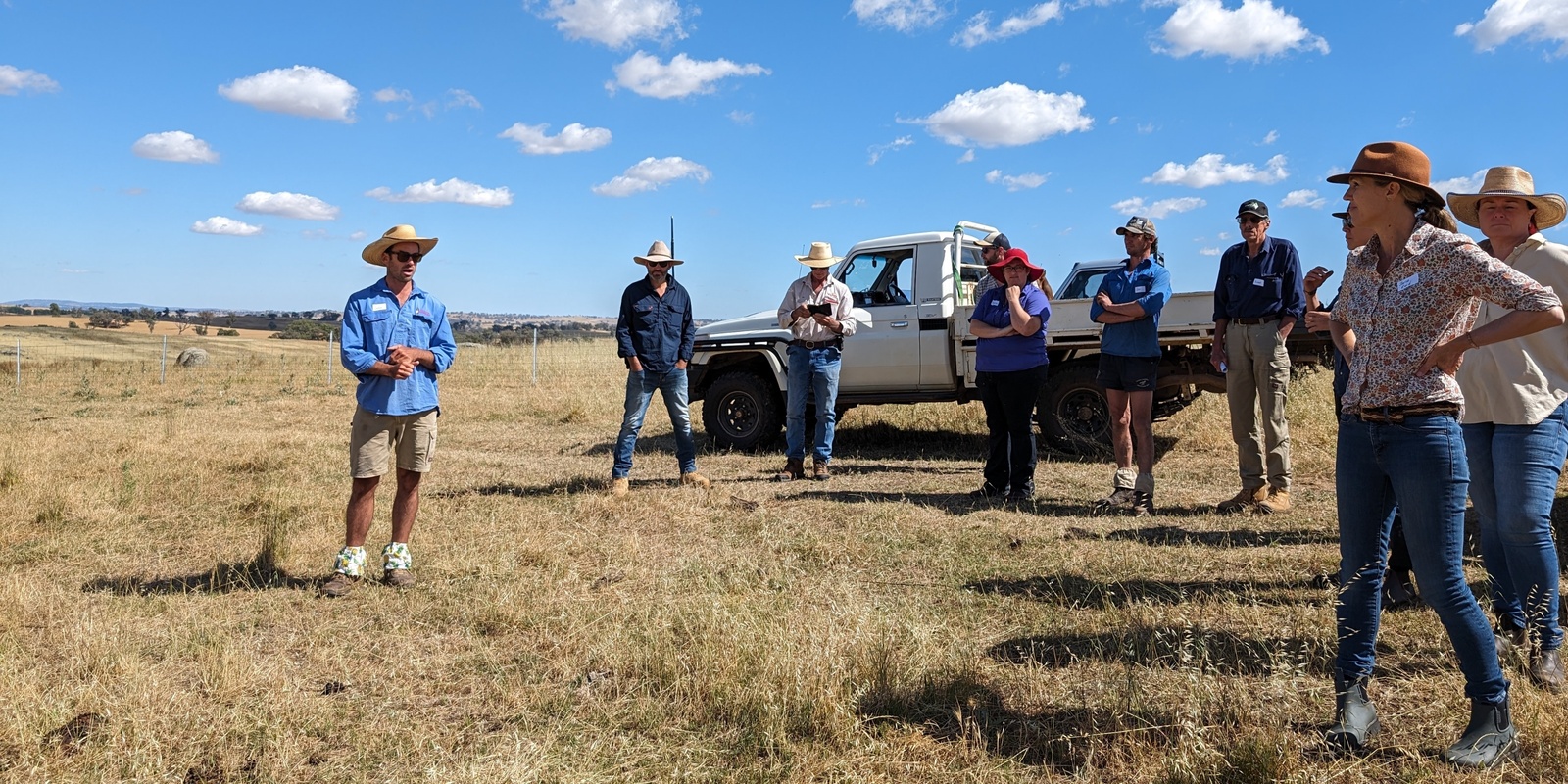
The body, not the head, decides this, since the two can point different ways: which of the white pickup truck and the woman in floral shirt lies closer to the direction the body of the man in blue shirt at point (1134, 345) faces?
the woman in floral shirt

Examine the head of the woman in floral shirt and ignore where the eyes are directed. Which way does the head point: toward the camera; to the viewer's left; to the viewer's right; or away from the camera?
to the viewer's left

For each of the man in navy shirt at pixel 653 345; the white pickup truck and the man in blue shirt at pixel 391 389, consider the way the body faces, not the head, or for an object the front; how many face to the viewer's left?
1

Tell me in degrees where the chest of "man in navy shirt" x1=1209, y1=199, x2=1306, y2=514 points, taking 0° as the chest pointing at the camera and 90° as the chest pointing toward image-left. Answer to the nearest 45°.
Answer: approximately 45°

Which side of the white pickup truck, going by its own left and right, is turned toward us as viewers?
left

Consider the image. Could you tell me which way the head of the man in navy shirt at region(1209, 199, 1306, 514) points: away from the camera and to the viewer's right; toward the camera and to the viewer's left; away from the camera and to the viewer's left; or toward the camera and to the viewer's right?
toward the camera and to the viewer's left
